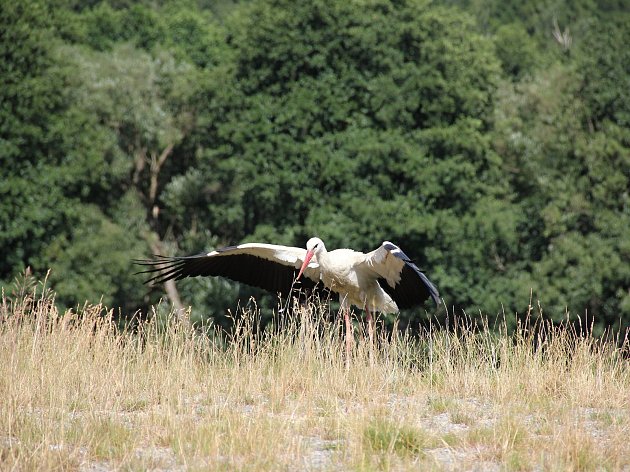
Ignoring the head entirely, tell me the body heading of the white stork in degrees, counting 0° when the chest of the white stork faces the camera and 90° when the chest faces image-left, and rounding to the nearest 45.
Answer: approximately 45°
